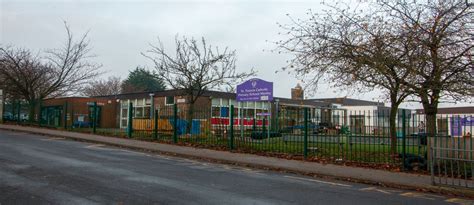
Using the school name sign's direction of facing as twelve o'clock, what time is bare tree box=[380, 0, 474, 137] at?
The bare tree is roughly at 11 o'clock from the school name sign.

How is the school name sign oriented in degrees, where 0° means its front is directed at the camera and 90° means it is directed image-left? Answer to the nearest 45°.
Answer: approximately 0°
